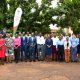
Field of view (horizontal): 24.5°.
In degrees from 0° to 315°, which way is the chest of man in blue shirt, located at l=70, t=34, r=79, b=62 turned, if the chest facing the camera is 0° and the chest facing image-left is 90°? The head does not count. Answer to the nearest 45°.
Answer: approximately 0°

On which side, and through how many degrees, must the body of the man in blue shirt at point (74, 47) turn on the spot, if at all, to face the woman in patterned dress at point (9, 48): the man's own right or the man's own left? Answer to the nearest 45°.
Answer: approximately 90° to the man's own right

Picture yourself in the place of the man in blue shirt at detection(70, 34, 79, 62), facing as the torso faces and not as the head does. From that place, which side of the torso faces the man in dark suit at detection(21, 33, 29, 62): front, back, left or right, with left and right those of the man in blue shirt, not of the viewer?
right

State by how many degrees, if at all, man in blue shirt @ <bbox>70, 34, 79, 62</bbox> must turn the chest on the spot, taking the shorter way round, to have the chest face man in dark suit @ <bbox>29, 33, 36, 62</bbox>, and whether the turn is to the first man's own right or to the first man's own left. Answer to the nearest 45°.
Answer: approximately 90° to the first man's own right
